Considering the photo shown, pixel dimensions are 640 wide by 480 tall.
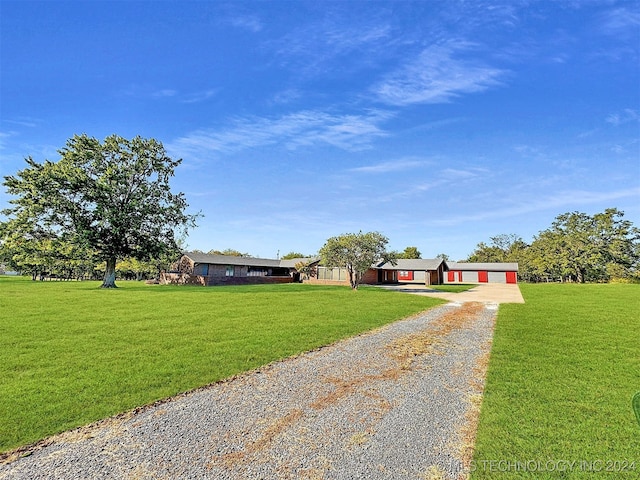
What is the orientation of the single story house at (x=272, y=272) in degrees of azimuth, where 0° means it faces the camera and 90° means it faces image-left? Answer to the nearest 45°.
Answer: approximately 0°

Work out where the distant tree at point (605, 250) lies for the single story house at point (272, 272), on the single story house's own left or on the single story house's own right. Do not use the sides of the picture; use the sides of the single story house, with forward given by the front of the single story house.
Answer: on the single story house's own left
